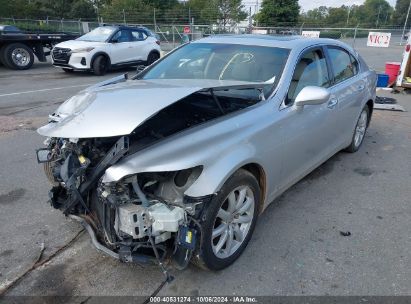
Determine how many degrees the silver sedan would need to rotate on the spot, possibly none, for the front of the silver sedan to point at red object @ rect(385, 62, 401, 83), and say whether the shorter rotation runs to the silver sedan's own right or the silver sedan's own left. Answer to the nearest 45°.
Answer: approximately 180°

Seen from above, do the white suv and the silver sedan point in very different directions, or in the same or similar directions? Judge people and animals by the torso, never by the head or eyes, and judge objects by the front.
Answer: same or similar directions

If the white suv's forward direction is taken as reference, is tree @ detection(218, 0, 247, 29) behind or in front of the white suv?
behind

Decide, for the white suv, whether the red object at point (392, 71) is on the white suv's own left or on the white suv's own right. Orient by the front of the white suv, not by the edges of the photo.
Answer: on the white suv's own left

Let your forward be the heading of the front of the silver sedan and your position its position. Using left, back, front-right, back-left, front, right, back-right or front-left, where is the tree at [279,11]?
back-right

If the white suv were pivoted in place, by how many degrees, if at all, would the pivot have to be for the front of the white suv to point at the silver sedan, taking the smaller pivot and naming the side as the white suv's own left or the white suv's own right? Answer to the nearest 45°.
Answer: approximately 45° to the white suv's own left

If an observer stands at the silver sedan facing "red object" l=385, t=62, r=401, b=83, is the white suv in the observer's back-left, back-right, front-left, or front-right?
front-left

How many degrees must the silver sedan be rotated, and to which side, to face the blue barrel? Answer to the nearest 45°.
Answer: approximately 180°

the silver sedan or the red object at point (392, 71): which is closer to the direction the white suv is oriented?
the silver sedan

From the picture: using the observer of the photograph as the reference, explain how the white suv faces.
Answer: facing the viewer and to the left of the viewer

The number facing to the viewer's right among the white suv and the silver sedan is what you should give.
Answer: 0

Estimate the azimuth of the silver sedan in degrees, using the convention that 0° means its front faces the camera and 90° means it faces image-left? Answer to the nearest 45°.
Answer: approximately 45°

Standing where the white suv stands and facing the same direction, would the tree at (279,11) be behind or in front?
behind

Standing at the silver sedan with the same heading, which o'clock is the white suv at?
The white suv is roughly at 4 o'clock from the silver sedan.
